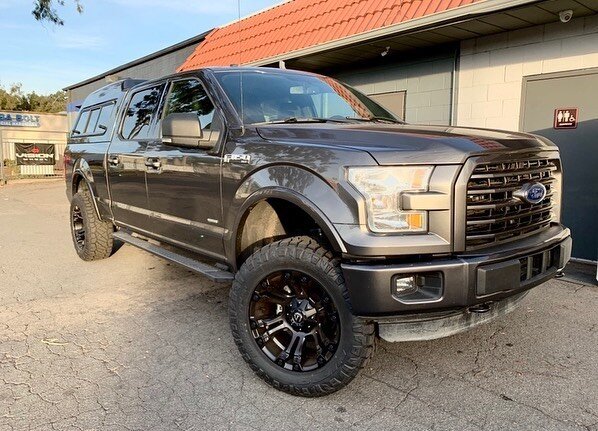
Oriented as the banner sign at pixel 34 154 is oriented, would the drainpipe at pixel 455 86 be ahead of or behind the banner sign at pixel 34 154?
ahead

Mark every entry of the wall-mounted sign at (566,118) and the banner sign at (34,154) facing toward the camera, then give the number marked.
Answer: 2

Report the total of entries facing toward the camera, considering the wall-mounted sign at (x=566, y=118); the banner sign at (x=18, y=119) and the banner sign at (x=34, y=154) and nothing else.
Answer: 3

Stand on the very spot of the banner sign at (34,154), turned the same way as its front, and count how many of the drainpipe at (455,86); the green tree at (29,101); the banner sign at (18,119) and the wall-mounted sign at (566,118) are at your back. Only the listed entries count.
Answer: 2

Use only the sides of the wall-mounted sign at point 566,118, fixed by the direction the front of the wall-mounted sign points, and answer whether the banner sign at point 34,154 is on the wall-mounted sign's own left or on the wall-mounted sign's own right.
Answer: on the wall-mounted sign's own right

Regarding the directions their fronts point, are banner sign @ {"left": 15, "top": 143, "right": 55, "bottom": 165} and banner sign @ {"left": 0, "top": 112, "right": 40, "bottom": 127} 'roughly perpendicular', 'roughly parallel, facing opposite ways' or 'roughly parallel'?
roughly parallel

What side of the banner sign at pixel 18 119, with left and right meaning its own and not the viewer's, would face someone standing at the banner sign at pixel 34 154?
front

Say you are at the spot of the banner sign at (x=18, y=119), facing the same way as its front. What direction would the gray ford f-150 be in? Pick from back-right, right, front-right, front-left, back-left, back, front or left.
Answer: front

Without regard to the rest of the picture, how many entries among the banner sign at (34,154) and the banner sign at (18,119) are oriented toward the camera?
2

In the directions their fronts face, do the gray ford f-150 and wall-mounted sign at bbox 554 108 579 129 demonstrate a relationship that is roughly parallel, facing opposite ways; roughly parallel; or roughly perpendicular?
roughly perpendicular

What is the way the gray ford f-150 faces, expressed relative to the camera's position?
facing the viewer and to the right of the viewer

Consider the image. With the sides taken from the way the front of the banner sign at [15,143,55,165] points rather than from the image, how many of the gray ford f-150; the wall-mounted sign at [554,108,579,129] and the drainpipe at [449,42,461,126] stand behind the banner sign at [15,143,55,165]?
0

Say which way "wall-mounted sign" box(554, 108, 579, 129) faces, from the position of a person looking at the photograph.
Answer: facing the viewer

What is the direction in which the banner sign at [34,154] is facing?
toward the camera

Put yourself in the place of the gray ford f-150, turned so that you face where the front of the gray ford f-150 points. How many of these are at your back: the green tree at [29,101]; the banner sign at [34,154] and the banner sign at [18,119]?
3

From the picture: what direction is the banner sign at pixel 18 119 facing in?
toward the camera

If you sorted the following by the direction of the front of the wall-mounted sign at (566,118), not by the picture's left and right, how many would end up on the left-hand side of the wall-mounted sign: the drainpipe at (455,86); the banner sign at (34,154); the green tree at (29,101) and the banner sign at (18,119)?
0

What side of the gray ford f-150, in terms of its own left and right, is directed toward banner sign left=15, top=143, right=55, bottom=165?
back

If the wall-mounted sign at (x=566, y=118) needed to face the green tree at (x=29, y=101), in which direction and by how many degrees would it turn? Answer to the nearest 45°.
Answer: approximately 135° to its right

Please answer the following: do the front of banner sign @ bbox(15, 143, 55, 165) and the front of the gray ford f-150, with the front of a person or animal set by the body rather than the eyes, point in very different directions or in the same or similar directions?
same or similar directions
